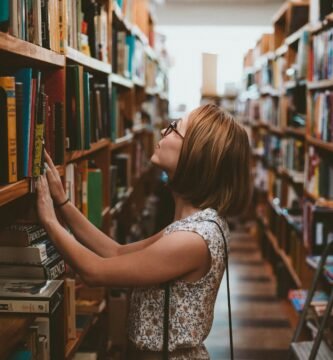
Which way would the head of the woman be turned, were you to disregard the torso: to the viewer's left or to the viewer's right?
to the viewer's left

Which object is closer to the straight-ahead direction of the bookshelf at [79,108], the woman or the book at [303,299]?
the woman

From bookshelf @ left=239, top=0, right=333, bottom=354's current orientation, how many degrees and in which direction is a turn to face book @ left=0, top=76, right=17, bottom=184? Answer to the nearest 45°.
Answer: approximately 45° to its left

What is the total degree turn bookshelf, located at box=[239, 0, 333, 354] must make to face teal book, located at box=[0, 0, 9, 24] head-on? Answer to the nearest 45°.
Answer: approximately 45° to its left

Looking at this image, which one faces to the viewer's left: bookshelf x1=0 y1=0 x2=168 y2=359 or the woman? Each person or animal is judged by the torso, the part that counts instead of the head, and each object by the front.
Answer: the woman

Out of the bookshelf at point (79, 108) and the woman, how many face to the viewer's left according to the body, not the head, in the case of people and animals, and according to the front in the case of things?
1

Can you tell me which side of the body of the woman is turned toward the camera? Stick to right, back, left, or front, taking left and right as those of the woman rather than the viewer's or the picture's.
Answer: left
